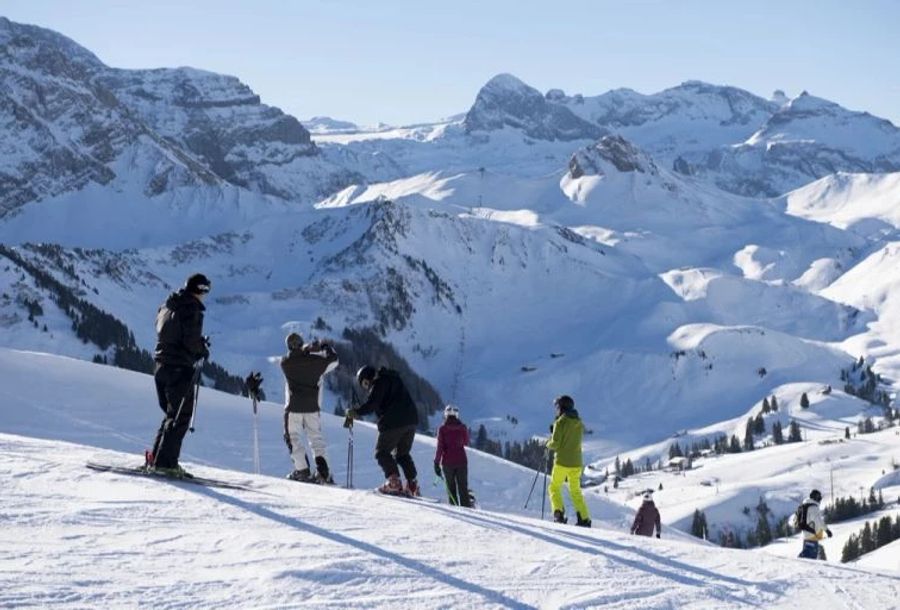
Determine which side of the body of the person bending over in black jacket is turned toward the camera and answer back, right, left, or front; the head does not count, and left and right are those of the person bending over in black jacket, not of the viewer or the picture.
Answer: left

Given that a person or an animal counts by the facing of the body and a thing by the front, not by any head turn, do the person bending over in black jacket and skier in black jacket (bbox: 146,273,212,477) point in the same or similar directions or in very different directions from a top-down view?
very different directions

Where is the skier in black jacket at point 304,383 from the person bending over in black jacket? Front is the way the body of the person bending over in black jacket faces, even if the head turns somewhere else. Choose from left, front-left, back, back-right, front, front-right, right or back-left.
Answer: front

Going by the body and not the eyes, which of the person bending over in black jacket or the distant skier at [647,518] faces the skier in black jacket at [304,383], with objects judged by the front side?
the person bending over in black jacket

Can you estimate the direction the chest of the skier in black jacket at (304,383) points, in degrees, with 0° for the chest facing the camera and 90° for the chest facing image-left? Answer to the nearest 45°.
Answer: approximately 180°

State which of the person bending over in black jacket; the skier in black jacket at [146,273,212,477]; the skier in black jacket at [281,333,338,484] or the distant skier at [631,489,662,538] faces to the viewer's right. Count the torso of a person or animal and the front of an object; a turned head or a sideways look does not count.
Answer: the skier in black jacket at [146,273,212,477]

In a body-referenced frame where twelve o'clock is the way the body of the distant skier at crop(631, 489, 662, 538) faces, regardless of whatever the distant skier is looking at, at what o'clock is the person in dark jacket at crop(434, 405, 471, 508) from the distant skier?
The person in dark jacket is roughly at 7 o'clock from the distant skier.

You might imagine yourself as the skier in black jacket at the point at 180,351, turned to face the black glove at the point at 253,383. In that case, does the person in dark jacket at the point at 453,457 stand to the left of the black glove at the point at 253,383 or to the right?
right

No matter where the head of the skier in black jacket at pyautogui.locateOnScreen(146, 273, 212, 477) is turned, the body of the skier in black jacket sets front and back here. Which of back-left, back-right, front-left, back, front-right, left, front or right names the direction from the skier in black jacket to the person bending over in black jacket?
front-left

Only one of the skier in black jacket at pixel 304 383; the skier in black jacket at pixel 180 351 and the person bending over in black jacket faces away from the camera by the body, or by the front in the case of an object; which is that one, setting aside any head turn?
the skier in black jacket at pixel 304 383

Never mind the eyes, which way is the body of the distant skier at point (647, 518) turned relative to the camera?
away from the camera
